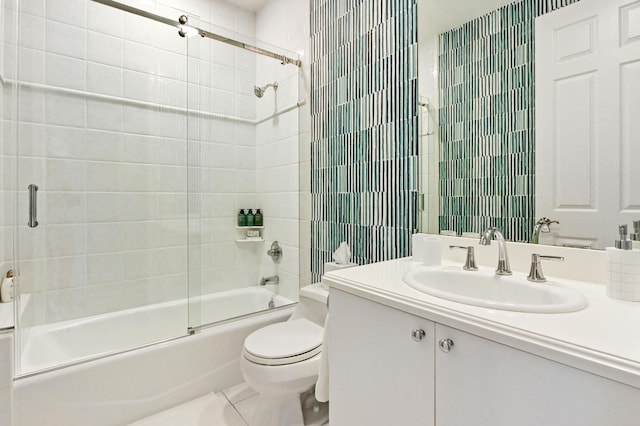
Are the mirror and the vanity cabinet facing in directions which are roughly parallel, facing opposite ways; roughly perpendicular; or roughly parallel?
roughly parallel

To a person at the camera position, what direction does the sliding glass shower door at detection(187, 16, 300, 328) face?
facing the viewer and to the right of the viewer

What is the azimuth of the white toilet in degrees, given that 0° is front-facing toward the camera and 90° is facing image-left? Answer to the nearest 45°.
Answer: approximately 45°

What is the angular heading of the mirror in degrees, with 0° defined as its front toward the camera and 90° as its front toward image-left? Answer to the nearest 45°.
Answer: approximately 45°

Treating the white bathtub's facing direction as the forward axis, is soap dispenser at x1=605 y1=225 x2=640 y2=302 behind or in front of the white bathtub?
in front

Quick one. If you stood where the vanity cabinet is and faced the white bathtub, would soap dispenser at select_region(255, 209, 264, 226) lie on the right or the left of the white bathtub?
right

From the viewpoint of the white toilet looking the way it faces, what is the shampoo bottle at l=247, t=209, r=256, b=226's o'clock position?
The shampoo bottle is roughly at 4 o'clock from the white toilet.

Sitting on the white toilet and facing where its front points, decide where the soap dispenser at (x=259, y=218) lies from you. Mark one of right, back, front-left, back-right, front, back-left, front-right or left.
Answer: back-right

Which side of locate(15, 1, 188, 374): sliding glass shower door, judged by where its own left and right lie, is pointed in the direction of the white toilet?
left

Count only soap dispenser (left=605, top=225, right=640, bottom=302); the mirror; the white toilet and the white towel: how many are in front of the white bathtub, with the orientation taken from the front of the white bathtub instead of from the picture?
4

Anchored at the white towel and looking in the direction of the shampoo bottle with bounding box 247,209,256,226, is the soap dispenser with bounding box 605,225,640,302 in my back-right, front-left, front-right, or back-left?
back-right

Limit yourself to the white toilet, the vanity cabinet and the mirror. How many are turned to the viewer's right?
0

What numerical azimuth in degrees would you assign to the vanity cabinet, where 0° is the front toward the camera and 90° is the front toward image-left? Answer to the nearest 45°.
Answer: approximately 45°
